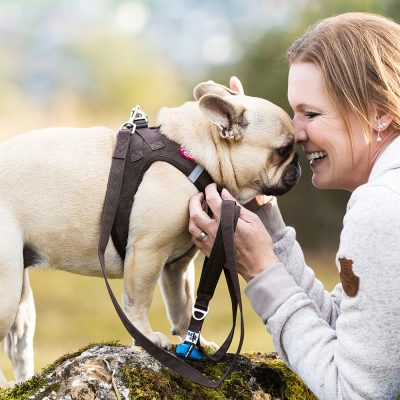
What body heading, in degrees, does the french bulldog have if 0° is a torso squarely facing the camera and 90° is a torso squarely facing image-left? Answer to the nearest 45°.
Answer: approximately 270°

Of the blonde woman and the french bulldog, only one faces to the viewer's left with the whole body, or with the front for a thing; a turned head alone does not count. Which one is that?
the blonde woman

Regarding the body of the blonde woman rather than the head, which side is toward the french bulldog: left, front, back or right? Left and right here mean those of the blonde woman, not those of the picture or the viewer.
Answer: front

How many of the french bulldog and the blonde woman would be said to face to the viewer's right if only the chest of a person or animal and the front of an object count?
1

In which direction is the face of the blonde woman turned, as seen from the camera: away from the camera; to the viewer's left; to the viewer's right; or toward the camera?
to the viewer's left

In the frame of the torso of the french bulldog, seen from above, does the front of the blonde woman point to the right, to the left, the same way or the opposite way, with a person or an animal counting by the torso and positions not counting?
the opposite way

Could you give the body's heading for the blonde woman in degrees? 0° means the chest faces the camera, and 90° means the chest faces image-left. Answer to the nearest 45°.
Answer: approximately 90°

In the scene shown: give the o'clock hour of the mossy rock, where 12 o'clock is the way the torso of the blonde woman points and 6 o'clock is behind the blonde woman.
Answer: The mossy rock is roughly at 12 o'clock from the blonde woman.
